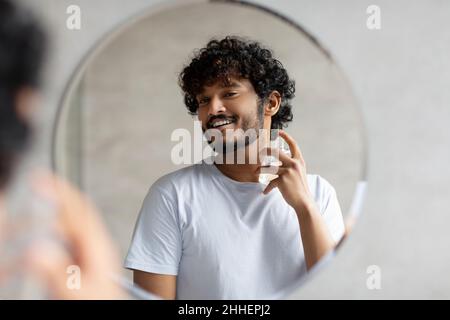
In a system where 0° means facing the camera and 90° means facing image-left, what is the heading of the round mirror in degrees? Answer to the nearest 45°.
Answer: approximately 0°

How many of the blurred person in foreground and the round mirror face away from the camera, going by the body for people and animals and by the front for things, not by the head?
1

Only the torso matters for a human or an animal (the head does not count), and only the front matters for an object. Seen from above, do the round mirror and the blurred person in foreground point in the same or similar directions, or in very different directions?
very different directions

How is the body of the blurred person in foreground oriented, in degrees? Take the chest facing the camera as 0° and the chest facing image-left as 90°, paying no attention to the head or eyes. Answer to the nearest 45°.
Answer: approximately 180°
